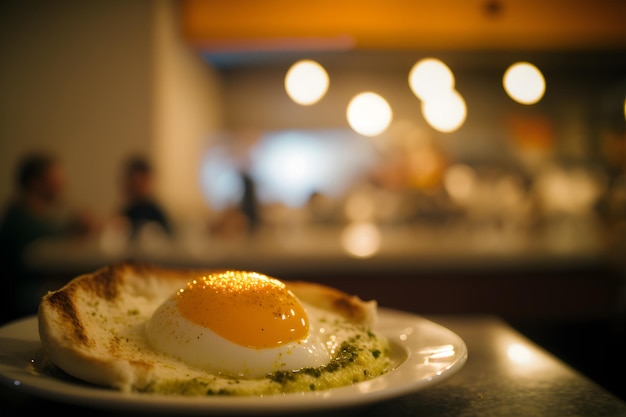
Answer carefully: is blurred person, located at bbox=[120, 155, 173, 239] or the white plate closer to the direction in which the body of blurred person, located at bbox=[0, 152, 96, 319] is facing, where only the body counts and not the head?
the blurred person

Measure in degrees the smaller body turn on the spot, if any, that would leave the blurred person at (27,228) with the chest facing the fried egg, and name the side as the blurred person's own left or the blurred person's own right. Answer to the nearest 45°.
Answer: approximately 90° to the blurred person's own right

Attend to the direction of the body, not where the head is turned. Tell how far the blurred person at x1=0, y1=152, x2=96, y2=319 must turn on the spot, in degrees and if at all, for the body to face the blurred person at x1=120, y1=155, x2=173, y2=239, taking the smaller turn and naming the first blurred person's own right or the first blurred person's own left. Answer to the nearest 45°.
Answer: approximately 45° to the first blurred person's own left

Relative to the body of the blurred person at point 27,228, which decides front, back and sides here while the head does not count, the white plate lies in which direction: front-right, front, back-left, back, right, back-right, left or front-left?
right

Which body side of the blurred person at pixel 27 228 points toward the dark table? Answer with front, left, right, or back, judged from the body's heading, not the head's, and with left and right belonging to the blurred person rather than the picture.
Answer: right

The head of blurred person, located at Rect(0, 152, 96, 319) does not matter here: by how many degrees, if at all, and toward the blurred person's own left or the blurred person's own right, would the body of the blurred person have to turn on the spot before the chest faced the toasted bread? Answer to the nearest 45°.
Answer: approximately 90° to the blurred person's own right

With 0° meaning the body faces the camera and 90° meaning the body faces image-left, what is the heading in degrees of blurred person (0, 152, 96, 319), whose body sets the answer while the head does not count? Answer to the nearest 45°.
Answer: approximately 270°

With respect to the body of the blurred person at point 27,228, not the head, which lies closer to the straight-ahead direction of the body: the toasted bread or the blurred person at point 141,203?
the blurred person

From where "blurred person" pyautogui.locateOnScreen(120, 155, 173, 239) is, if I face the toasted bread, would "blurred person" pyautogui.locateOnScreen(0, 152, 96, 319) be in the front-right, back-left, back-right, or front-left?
front-right
